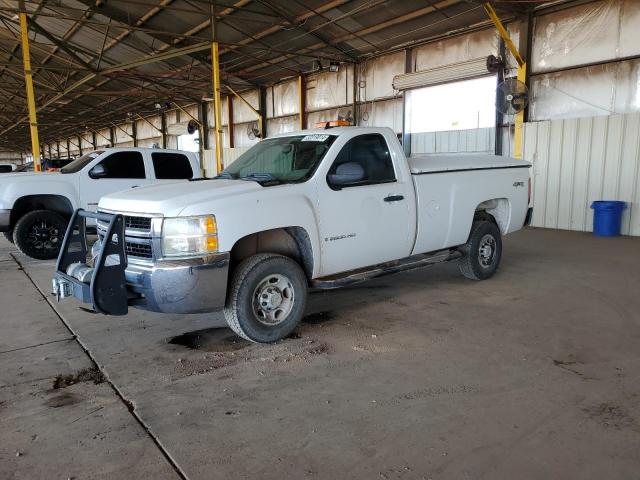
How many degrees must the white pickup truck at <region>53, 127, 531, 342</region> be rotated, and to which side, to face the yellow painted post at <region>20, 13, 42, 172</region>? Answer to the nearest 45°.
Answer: approximately 90° to its right

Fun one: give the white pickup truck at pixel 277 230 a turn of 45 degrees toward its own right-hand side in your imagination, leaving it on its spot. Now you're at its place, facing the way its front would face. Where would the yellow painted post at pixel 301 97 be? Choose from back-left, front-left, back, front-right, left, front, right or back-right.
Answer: right

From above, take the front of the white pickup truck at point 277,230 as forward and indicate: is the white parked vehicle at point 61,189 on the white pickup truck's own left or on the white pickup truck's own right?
on the white pickup truck's own right

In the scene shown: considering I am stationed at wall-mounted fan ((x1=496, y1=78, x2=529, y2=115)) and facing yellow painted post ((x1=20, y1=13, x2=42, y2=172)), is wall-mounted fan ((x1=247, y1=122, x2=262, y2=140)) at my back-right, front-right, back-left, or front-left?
front-right

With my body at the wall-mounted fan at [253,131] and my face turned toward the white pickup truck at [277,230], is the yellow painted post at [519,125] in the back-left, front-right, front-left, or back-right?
front-left

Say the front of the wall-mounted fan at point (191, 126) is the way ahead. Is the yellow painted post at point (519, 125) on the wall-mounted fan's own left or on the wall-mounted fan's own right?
on the wall-mounted fan's own left

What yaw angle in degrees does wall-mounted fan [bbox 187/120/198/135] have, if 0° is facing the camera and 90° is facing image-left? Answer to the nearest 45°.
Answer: approximately 45°

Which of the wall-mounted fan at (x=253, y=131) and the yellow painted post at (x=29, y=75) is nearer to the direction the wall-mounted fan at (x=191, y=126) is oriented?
the yellow painted post

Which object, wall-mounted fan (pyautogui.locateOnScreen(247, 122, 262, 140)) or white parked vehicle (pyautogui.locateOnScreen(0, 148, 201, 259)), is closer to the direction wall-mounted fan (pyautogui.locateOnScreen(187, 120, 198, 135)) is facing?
the white parked vehicle

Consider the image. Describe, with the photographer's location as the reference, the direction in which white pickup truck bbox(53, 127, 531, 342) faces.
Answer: facing the viewer and to the left of the viewer

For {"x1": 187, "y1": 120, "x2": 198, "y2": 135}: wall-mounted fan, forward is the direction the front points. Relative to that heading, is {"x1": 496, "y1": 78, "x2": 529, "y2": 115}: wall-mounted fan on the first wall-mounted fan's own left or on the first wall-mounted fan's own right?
on the first wall-mounted fan's own left

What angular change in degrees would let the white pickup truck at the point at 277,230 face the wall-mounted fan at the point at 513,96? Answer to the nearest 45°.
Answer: approximately 180°

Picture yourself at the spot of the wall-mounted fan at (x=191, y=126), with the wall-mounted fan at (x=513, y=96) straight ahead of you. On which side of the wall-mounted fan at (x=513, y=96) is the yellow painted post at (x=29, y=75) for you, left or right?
right

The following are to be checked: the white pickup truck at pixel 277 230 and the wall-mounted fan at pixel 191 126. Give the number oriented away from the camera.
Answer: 0

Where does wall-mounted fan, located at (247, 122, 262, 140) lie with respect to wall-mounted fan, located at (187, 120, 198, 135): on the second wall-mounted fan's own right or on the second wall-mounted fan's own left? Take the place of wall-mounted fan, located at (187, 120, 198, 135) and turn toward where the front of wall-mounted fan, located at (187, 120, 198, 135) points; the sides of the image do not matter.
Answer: on the second wall-mounted fan's own left
